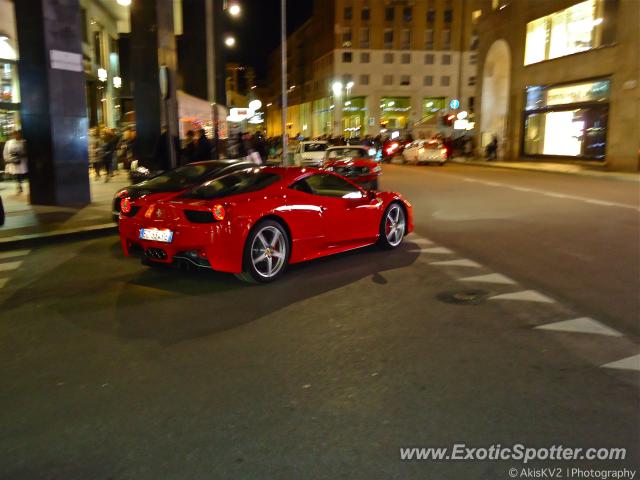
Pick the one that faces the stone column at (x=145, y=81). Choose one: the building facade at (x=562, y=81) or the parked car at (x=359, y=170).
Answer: the building facade

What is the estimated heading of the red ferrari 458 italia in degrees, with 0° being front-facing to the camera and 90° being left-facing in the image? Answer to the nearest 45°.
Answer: approximately 225°

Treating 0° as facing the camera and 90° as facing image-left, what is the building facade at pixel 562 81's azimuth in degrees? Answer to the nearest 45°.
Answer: approximately 45°
